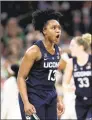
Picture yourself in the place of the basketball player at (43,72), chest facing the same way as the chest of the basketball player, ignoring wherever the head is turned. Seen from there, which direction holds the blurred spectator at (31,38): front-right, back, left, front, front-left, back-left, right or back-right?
back-left

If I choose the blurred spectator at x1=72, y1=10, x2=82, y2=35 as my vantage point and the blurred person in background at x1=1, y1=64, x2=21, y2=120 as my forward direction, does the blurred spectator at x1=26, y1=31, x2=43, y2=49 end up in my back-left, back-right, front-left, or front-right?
front-right

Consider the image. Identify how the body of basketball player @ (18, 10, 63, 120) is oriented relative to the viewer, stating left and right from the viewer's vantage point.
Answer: facing the viewer and to the right of the viewer
